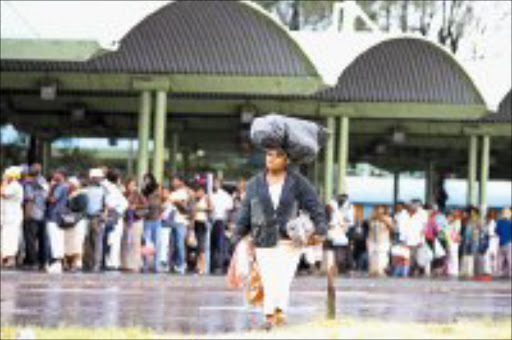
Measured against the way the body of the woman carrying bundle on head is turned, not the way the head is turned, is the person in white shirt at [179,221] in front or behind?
behind

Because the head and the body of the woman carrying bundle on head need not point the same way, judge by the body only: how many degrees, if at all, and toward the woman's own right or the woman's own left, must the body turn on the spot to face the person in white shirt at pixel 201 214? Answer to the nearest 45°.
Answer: approximately 180°

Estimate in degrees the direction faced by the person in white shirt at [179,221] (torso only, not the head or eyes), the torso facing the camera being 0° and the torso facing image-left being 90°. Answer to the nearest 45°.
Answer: approximately 45°

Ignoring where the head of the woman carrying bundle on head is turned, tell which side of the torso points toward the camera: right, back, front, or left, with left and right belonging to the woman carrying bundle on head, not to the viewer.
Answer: front

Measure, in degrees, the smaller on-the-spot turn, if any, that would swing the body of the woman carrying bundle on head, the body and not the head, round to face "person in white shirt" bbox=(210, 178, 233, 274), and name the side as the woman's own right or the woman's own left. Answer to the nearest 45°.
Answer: approximately 180°

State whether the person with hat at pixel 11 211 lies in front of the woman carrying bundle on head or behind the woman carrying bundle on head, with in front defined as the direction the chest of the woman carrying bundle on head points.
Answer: behind

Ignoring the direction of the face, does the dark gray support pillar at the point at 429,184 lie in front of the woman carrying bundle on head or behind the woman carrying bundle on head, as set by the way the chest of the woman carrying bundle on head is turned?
behind

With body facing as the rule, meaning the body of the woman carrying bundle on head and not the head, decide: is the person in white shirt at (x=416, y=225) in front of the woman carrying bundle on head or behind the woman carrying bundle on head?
behind

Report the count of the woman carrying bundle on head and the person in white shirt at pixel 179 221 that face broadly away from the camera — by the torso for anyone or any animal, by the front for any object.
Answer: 0
